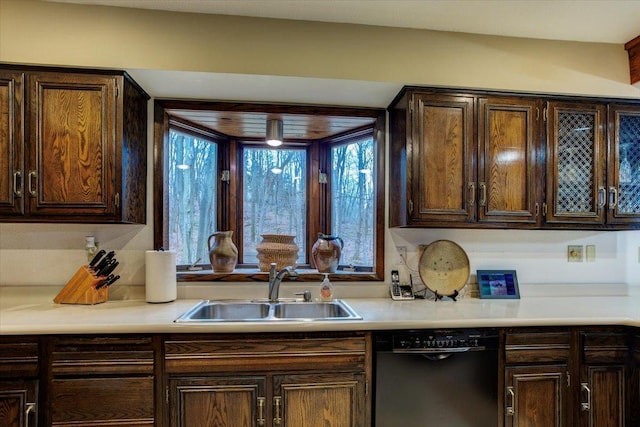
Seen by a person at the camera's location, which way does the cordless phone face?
facing the viewer

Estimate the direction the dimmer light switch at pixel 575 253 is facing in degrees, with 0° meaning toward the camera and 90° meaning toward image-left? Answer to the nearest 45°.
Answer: approximately 0°

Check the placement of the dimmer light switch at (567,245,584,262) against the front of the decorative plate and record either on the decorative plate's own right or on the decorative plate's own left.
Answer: on the decorative plate's own left

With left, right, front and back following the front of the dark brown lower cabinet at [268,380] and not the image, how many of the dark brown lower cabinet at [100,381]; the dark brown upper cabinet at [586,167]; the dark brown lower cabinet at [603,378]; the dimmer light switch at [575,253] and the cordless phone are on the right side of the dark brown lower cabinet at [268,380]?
1

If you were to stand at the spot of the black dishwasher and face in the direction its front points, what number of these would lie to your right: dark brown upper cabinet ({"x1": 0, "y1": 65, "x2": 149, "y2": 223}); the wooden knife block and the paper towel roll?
3

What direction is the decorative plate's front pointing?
toward the camera

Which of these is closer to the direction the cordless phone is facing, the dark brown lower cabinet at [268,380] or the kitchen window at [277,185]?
the dark brown lower cabinet

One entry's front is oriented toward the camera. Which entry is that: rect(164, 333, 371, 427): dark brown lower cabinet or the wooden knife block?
the dark brown lower cabinet

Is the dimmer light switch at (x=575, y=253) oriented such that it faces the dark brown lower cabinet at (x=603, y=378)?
yes

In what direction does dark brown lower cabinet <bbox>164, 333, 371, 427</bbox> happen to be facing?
toward the camera

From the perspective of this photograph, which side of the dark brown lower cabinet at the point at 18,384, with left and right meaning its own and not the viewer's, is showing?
front

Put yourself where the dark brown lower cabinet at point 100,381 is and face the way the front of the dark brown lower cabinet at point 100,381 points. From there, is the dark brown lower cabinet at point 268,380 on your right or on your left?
on your left
